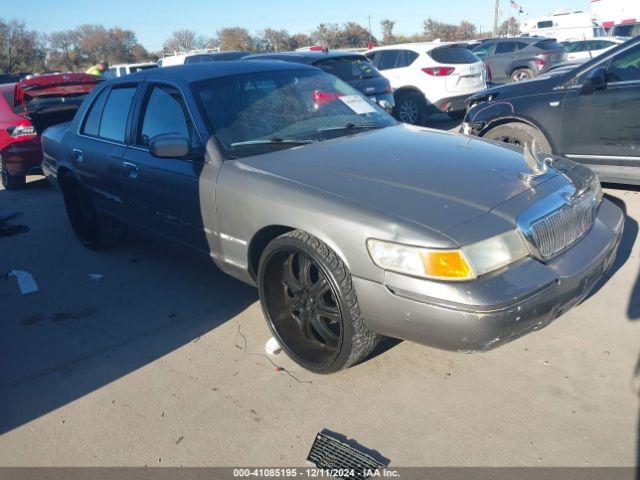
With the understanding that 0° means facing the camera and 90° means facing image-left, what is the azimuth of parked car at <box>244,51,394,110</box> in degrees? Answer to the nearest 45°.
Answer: approximately 135°

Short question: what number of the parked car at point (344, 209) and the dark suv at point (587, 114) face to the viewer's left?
1

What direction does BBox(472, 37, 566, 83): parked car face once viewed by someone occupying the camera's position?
facing away from the viewer and to the left of the viewer

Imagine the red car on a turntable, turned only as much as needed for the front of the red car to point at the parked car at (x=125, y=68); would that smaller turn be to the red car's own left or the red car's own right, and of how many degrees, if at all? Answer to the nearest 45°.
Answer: approximately 45° to the red car's own right

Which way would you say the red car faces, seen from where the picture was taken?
facing away from the viewer and to the left of the viewer

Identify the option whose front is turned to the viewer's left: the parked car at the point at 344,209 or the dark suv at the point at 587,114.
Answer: the dark suv

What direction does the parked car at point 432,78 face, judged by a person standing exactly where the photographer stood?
facing away from the viewer and to the left of the viewer

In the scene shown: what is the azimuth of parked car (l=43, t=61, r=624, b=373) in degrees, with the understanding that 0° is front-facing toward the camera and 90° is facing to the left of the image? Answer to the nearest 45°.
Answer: approximately 315°

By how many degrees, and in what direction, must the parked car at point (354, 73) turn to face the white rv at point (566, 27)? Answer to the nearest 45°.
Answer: approximately 90° to its right

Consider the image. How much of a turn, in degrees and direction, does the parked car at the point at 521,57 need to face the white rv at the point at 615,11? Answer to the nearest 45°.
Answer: approximately 45° to its right

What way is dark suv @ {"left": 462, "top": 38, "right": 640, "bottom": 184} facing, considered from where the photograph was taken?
facing to the left of the viewer

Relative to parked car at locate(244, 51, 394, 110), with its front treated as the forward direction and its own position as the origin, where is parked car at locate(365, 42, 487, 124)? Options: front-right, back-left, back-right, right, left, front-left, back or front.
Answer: right

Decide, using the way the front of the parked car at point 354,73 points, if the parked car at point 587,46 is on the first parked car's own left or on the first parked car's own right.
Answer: on the first parked car's own right

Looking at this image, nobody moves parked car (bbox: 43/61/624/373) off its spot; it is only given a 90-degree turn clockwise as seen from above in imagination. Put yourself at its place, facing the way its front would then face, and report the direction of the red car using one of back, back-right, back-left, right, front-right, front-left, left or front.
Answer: right
